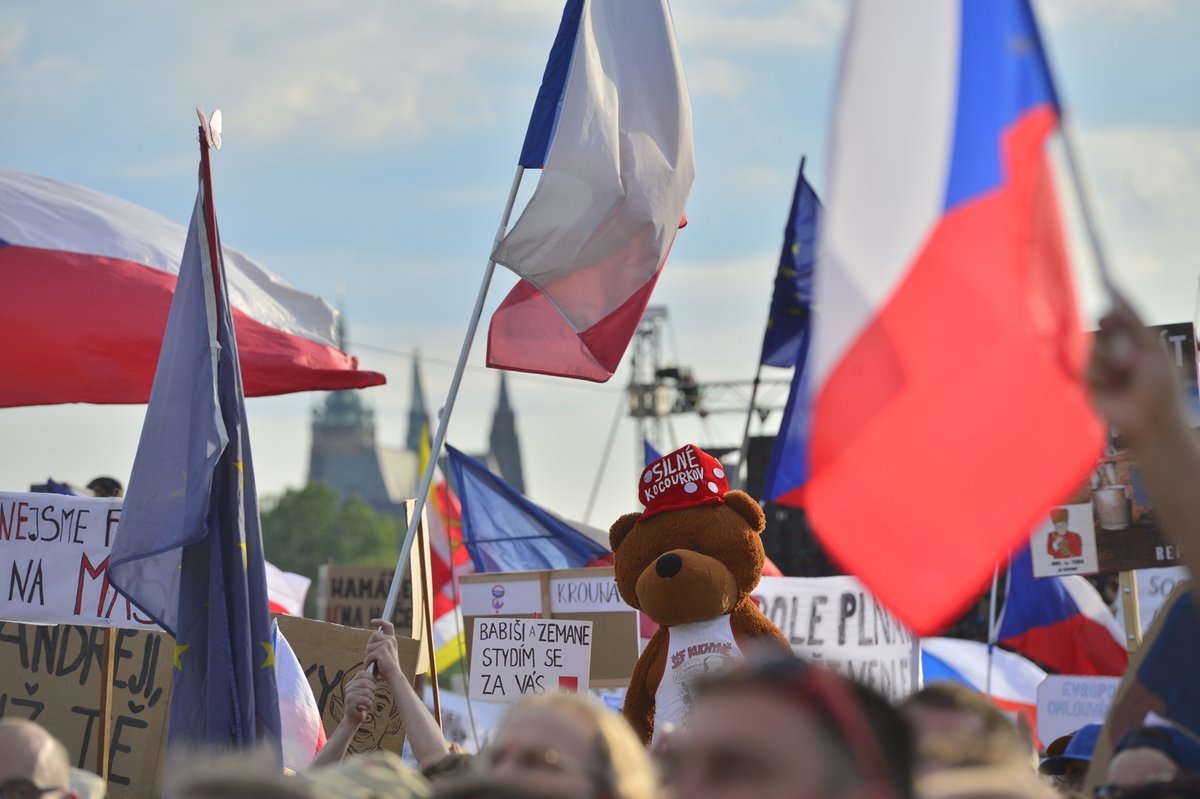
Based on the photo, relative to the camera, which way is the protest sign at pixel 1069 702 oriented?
toward the camera

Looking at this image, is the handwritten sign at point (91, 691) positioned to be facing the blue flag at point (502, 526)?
no

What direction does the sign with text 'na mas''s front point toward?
toward the camera

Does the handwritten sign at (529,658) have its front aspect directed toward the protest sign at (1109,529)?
no

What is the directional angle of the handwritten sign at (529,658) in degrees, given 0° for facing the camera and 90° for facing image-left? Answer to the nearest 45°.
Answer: approximately 0°

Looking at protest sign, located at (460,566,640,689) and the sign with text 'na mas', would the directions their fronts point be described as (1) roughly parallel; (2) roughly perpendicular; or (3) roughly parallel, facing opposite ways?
roughly parallel

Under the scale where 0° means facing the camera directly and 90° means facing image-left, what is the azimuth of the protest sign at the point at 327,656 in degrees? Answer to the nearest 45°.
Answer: approximately 0°

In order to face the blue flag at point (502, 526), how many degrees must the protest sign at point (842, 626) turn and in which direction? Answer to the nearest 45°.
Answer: approximately 135° to its right

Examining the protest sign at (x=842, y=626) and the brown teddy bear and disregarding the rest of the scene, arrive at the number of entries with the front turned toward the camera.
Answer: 2

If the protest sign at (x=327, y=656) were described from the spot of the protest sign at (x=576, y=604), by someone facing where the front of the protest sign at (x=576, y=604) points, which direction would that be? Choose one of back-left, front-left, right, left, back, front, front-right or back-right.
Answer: front-right

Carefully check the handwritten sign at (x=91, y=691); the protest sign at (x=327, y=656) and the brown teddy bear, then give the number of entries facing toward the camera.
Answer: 3

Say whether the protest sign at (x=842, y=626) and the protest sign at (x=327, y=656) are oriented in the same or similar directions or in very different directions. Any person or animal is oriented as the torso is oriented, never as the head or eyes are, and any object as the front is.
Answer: same or similar directions

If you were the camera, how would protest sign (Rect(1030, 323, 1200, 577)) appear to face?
facing the viewer
